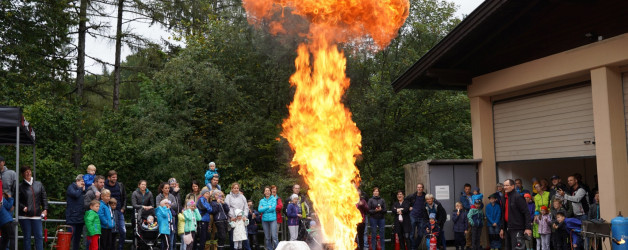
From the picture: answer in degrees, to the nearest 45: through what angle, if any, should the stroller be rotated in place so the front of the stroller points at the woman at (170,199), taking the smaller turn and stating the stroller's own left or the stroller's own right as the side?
approximately 90° to the stroller's own left

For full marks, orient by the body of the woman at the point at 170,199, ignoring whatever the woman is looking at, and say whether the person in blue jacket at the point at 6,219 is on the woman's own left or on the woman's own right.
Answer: on the woman's own right

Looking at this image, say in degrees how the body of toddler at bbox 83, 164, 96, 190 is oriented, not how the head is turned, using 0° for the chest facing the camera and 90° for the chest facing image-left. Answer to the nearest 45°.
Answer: approximately 315°

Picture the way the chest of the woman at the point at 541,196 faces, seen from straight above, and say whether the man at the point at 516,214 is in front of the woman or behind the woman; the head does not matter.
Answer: in front

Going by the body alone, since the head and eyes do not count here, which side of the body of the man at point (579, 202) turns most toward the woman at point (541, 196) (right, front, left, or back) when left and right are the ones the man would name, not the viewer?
front

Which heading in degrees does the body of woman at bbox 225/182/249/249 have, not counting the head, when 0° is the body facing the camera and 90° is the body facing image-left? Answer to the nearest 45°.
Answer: approximately 0°

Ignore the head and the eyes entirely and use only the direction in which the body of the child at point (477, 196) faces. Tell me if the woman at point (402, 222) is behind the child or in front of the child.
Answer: in front

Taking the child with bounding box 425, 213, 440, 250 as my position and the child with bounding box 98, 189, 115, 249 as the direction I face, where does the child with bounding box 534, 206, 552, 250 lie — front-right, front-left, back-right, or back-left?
back-left

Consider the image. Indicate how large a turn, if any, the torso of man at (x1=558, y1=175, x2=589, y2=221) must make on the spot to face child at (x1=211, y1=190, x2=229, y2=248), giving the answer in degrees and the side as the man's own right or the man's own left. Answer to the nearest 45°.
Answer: approximately 45° to the man's own right

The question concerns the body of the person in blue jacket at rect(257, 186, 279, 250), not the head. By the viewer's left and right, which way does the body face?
facing the viewer
